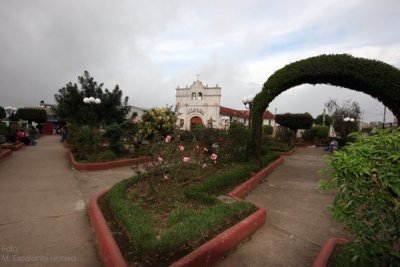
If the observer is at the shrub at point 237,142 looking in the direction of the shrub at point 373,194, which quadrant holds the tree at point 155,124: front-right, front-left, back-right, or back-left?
back-right

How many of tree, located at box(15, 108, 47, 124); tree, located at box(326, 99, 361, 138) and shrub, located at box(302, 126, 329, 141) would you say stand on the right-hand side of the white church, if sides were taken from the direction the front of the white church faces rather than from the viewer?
1

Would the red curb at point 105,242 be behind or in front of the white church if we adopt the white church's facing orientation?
in front

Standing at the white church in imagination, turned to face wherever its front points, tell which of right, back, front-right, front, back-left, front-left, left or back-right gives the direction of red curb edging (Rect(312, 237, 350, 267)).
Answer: front

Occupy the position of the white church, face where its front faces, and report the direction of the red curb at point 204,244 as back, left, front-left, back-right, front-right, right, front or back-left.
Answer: front

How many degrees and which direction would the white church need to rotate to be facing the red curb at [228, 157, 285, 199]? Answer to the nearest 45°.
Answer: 0° — it already faces it

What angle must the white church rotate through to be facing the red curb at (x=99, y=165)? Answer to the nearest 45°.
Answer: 0° — it already faces it

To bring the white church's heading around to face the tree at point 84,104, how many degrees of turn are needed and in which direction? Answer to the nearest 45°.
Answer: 0° — it already faces it

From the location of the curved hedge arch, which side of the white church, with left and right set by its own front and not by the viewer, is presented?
front

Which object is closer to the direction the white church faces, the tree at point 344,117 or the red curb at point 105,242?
the red curb

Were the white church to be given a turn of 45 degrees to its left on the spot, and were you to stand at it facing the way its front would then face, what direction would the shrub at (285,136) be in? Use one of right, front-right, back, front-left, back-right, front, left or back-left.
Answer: front

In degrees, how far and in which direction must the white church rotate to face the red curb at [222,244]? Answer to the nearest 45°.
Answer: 0° — it already faces it

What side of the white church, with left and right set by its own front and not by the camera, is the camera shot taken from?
front

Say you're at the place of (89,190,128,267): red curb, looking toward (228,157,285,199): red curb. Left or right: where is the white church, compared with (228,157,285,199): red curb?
left

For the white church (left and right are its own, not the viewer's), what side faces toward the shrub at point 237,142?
front

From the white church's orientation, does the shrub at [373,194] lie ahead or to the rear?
ahead

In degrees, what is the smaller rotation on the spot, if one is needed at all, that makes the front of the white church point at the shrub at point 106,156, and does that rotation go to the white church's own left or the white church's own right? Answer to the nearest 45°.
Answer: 0° — it already faces it

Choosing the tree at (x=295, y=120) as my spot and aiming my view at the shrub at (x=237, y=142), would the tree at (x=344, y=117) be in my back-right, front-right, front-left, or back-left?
back-left

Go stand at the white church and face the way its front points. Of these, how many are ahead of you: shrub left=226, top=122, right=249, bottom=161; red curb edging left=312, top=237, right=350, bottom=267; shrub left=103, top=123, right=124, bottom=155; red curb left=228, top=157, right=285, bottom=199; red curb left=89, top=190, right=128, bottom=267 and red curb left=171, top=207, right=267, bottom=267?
6
